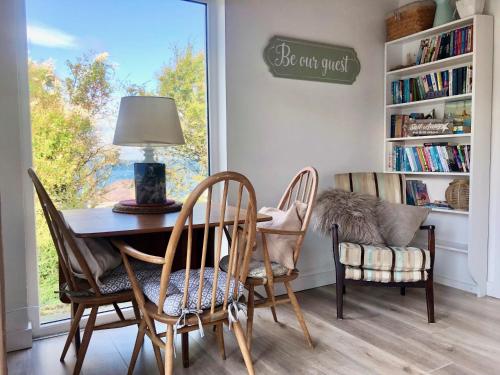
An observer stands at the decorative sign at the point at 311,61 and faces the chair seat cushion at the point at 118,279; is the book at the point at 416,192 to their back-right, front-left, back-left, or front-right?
back-left

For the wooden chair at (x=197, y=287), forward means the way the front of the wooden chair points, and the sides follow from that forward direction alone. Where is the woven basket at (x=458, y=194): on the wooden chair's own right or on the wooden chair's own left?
on the wooden chair's own right

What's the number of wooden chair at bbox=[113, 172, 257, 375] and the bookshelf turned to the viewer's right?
0

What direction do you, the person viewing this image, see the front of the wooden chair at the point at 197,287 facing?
facing away from the viewer and to the left of the viewer

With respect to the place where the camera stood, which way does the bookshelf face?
facing the viewer and to the left of the viewer

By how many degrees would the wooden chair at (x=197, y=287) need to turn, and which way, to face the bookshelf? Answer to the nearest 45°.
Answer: approximately 90° to its right

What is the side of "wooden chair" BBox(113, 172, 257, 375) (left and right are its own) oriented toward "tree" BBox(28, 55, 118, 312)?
front

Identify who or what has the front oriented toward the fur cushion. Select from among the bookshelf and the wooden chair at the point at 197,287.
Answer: the bookshelf

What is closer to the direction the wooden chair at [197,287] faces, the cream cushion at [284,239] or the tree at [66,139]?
the tree

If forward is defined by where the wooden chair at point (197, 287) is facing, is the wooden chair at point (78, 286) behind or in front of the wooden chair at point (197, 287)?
in front

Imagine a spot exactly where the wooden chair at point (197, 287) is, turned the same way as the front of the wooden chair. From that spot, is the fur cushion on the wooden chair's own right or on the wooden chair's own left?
on the wooden chair's own right

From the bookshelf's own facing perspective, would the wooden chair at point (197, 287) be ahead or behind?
ahead
